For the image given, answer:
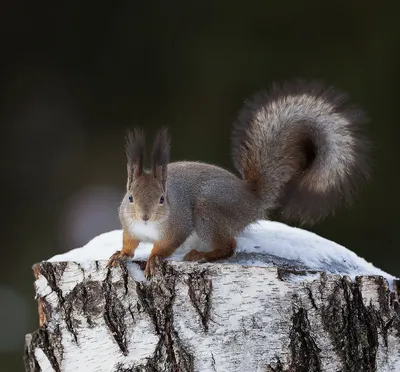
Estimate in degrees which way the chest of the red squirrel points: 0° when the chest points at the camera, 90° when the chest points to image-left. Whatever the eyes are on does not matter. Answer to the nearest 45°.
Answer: approximately 45°
